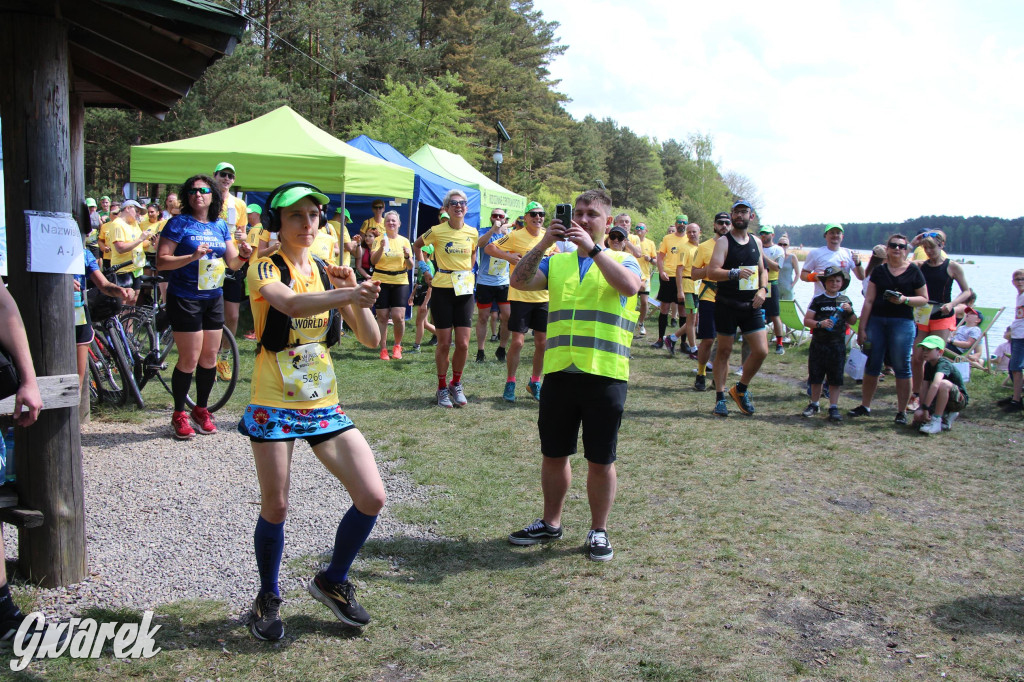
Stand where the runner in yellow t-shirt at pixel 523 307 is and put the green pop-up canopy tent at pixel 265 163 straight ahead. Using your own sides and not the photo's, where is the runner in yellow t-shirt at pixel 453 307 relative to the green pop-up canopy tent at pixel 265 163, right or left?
left

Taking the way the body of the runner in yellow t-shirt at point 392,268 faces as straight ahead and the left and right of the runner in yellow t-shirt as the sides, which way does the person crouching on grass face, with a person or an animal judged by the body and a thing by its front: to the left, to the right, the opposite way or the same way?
to the right

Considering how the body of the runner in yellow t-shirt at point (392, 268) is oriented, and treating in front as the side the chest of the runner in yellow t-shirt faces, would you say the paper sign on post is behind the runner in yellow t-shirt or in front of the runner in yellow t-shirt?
in front

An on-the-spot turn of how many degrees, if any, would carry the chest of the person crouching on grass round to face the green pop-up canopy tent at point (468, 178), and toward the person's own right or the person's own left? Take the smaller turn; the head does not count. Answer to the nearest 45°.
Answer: approximately 90° to the person's own right

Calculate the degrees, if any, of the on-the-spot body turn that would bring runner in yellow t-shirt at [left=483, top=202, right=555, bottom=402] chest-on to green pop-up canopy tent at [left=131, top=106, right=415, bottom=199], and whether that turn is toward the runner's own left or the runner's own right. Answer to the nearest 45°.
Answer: approximately 135° to the runner's own right

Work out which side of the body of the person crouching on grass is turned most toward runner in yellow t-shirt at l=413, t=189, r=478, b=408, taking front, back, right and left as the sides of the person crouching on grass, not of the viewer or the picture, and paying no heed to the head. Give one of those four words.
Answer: front

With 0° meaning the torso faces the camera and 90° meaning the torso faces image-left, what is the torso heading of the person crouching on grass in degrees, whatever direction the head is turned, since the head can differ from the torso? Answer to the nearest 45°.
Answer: approximately 45°

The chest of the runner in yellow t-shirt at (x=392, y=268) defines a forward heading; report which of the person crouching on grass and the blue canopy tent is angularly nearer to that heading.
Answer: the person crouching on grass

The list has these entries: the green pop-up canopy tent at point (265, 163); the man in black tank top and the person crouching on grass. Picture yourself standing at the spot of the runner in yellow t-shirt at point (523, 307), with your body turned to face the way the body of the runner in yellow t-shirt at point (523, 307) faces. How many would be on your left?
2

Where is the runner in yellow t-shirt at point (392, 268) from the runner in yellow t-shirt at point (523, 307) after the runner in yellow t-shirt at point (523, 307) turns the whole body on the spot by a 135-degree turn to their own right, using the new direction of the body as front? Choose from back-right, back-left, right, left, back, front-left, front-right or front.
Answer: front

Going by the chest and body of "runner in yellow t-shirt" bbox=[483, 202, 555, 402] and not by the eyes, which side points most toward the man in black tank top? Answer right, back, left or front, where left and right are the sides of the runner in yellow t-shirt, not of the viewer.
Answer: left

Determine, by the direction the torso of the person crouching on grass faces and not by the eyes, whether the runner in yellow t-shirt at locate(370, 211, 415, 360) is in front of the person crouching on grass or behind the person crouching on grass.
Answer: in front
